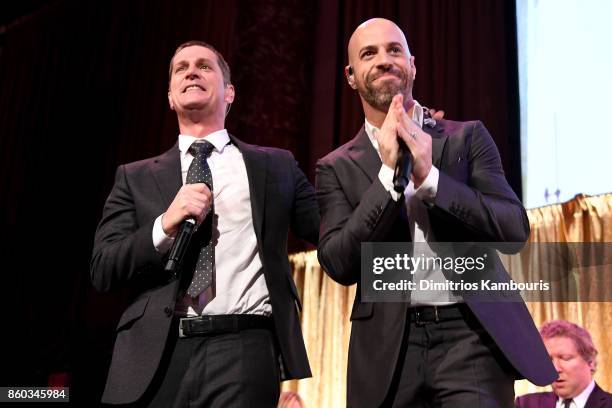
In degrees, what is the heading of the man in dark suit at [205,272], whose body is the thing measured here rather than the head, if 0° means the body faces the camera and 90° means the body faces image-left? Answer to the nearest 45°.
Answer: approximately 0°

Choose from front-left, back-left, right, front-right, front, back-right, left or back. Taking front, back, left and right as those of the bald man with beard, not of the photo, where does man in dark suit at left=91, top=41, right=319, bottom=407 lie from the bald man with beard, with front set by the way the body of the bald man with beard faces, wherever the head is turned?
right

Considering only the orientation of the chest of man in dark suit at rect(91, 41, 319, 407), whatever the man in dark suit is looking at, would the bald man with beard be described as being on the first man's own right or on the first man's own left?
on the first man's own left

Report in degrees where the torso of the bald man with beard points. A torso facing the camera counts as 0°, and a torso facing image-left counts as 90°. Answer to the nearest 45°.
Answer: approximately 0°

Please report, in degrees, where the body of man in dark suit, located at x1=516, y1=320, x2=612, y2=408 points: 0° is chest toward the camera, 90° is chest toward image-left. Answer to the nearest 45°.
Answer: approximately 45°

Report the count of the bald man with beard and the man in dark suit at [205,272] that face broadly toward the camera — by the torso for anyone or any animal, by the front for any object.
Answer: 2

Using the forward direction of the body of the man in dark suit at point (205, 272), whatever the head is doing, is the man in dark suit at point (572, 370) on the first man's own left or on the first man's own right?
on the first man's own left

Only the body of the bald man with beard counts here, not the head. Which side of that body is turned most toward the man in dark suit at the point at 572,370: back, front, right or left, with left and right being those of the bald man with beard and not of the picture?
back

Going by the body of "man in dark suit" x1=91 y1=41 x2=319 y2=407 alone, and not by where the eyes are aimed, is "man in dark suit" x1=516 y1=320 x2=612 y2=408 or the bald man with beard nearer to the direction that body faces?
the bald man with beard
